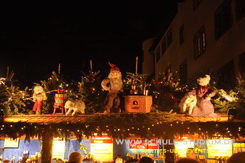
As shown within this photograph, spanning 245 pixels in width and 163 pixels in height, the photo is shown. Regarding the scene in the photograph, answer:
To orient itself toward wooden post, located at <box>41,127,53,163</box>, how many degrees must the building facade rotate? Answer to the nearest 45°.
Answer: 0° — it already faces it

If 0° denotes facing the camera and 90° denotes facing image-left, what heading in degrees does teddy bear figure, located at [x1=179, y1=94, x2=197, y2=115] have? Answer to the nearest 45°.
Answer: approximately 315°

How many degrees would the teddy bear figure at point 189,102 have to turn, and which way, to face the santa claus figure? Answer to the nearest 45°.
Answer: approximately 135° to its right

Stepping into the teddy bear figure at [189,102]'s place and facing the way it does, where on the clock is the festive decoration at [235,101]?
The festive decoration is roughly at 10 o'clock from the teddy bear figure.

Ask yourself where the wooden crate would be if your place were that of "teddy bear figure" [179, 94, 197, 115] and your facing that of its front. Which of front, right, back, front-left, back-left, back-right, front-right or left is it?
back-right

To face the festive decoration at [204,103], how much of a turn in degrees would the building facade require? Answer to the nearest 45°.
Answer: approximately 45° to its left

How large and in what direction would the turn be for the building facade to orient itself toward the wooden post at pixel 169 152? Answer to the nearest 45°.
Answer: approximately 45° to its left

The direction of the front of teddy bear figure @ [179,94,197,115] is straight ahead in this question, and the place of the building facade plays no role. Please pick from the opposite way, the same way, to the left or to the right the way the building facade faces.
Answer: to the right
